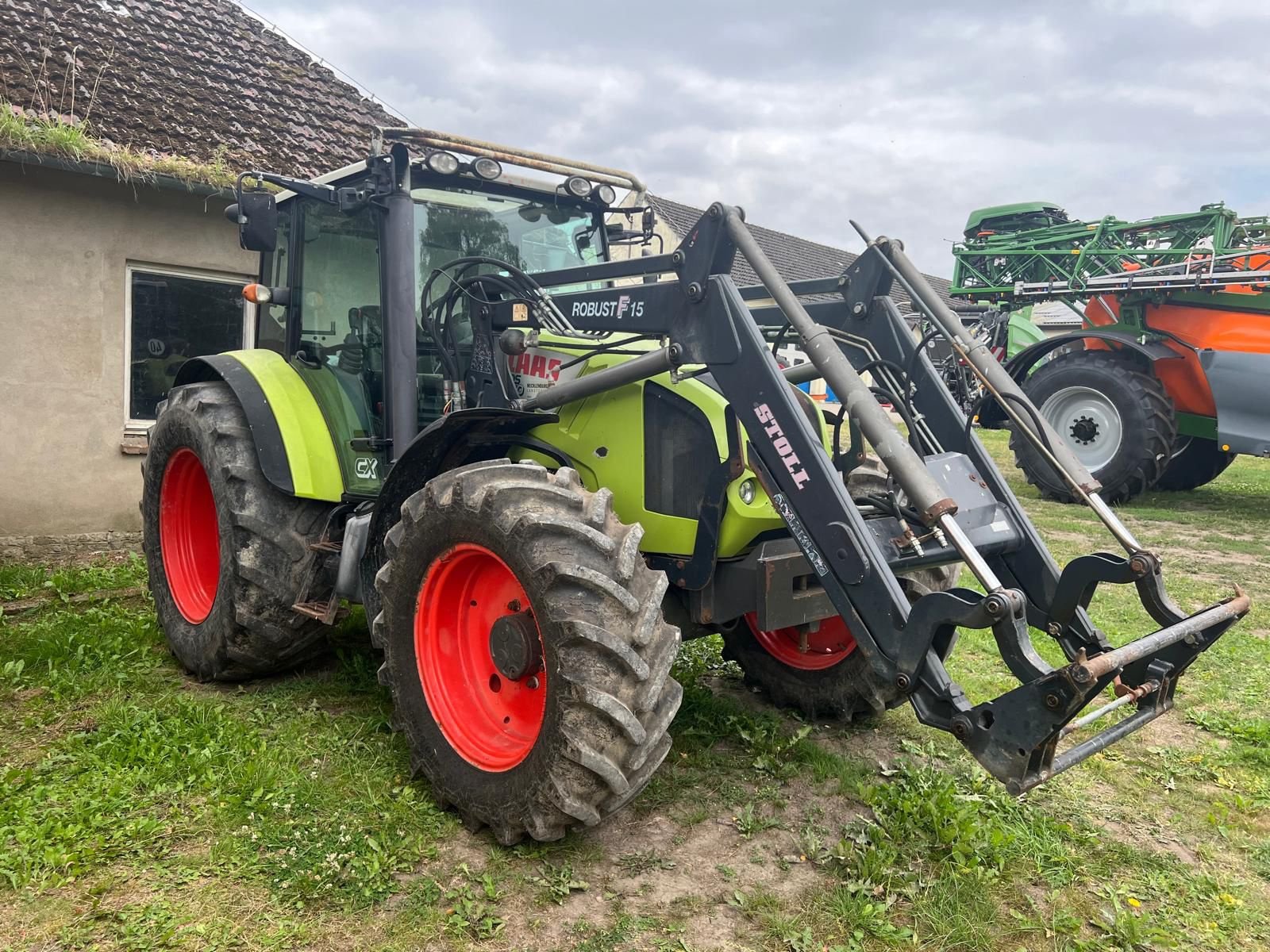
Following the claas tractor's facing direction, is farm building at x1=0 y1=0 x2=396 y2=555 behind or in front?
behind

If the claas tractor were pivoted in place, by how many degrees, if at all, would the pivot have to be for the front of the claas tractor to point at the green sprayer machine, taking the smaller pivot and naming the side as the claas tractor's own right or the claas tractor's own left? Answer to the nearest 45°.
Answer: approximately 90° to the claas tractor's own left

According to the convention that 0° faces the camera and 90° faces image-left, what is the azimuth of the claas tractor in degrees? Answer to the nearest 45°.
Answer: approximately 315°
